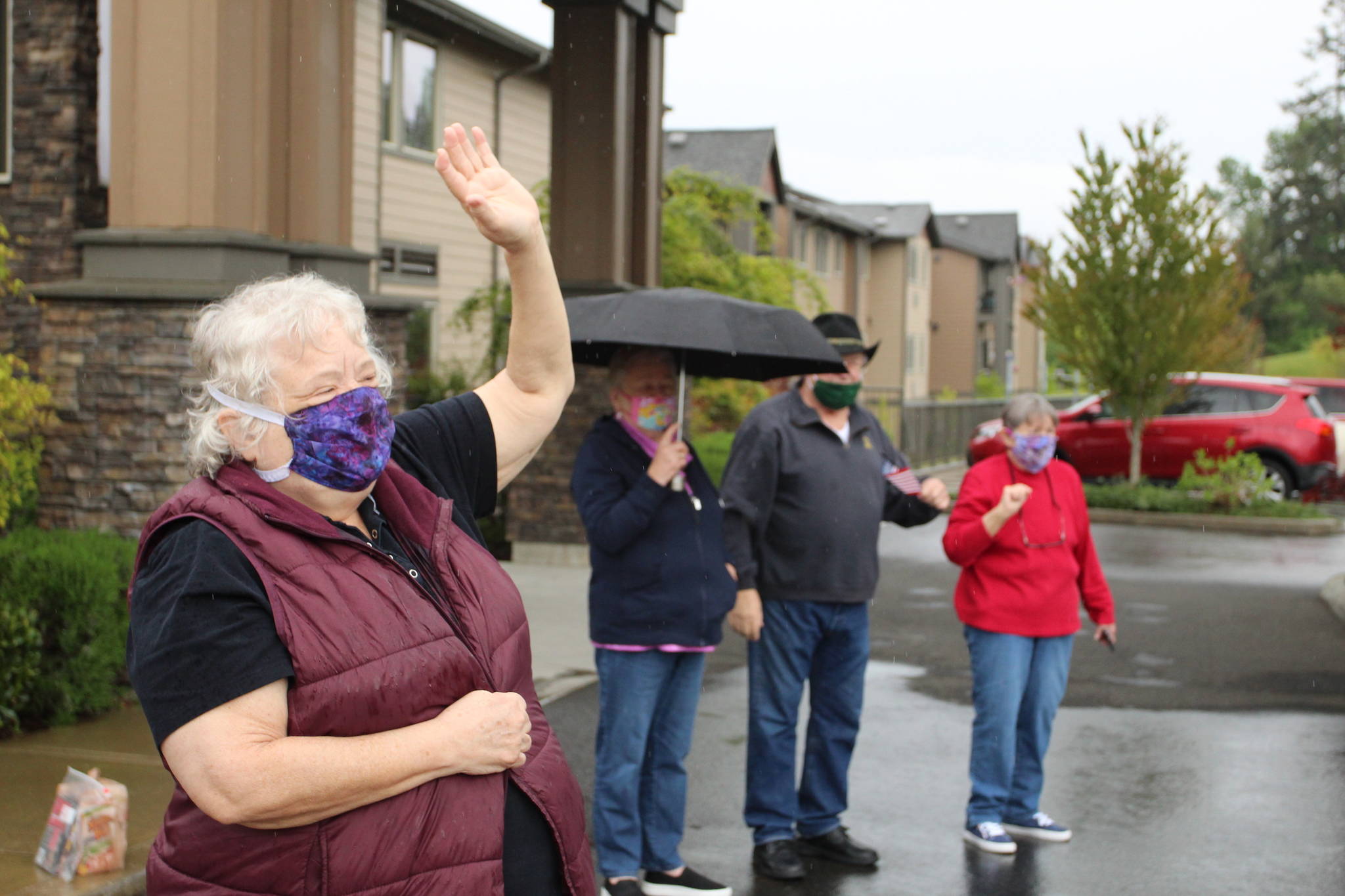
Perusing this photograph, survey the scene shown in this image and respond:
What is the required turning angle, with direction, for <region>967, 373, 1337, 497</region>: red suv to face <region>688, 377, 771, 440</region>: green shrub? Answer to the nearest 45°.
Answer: approximately 45° to its left

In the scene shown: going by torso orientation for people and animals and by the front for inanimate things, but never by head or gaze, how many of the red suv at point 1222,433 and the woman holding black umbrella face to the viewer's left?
1

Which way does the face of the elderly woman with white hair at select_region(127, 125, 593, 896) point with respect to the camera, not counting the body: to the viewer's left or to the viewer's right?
to the viewer's right

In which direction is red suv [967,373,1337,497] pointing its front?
to the viewer's left

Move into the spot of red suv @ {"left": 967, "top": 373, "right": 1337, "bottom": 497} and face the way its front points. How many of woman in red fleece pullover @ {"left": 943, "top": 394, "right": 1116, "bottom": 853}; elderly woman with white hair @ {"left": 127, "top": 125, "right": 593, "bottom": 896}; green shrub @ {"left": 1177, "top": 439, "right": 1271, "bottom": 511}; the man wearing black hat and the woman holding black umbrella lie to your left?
5

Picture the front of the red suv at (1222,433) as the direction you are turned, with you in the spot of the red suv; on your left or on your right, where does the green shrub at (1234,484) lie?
on your left

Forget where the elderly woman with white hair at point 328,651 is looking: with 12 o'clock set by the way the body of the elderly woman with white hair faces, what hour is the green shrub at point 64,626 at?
The green shrub is roughly at 7 o'clock from the elderly woman with white hair.

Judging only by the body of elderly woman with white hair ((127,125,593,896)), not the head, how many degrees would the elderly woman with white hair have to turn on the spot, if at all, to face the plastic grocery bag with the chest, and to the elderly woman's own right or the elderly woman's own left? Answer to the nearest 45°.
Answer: approximately 135° to the elderly woman's own left

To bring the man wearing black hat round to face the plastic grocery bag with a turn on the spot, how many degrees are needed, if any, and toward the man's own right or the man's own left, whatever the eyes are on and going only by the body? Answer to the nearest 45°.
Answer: approximately 90° to the man's own right

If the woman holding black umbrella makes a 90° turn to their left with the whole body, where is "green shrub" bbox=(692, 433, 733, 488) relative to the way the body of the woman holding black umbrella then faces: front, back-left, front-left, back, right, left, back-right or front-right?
front-left

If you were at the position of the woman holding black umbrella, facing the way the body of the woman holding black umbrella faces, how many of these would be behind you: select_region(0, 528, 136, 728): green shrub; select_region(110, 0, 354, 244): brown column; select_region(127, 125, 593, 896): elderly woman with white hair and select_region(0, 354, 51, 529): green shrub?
3
